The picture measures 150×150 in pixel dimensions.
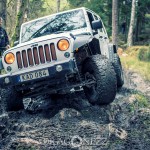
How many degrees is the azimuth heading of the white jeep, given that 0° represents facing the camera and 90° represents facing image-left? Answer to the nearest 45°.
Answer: approximately 45°
